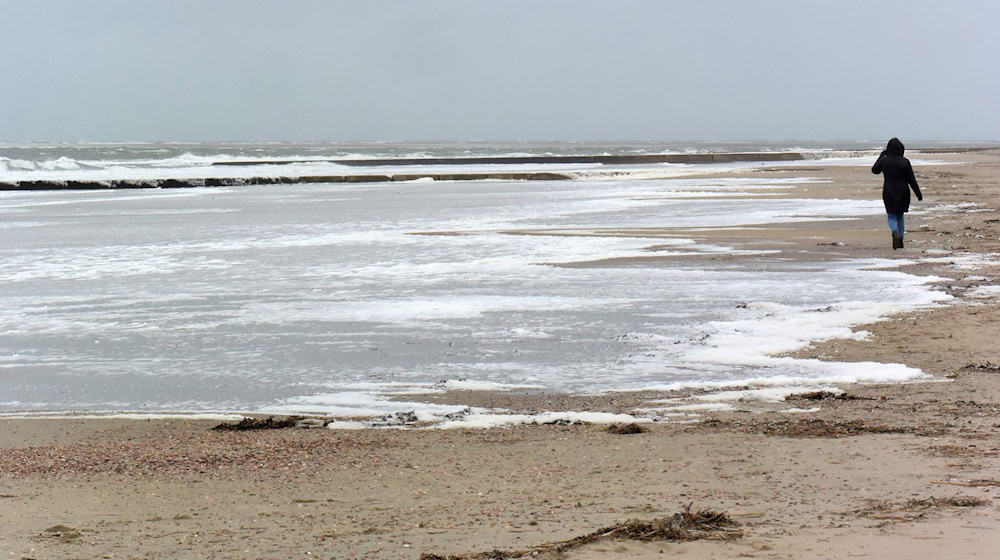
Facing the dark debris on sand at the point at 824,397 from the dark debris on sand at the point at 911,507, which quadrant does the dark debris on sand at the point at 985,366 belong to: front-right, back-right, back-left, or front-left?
front-right

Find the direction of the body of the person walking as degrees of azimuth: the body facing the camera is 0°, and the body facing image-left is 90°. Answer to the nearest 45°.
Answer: approximately 180°

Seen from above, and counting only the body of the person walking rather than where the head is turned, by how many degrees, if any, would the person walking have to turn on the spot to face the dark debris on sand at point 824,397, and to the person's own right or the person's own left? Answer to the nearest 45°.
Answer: approximately 180°

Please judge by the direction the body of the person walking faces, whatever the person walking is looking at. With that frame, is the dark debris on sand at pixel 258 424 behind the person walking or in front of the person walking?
behind

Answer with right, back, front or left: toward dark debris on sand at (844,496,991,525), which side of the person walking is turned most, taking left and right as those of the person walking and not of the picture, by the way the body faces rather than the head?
back

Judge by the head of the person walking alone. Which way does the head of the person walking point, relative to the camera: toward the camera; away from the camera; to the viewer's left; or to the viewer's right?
away from the camera

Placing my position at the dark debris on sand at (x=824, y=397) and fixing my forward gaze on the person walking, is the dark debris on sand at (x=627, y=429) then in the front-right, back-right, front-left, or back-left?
back-left

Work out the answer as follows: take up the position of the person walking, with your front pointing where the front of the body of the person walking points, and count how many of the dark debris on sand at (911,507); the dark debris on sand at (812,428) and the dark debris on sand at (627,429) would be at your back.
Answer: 3

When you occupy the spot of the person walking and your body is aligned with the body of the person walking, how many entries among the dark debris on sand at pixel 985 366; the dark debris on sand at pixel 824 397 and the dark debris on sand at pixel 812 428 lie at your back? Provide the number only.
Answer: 3

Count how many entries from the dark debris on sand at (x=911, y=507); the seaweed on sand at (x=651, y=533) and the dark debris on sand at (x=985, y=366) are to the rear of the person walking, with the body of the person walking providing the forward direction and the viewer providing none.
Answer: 3

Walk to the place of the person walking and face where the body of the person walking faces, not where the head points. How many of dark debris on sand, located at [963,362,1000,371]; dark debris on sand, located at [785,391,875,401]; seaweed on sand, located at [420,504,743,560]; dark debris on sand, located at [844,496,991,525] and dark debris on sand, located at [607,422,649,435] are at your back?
5

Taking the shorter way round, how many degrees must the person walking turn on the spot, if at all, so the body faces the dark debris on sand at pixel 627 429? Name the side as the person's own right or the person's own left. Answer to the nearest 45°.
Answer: approximately 180°

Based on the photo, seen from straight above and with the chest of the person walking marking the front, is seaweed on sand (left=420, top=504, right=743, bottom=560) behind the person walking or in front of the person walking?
behind

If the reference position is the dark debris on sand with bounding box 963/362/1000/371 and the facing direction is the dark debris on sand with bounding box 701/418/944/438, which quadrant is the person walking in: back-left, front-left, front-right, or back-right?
back-right

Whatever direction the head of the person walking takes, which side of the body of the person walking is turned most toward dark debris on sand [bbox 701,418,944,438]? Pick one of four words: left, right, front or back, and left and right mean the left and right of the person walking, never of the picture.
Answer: back
